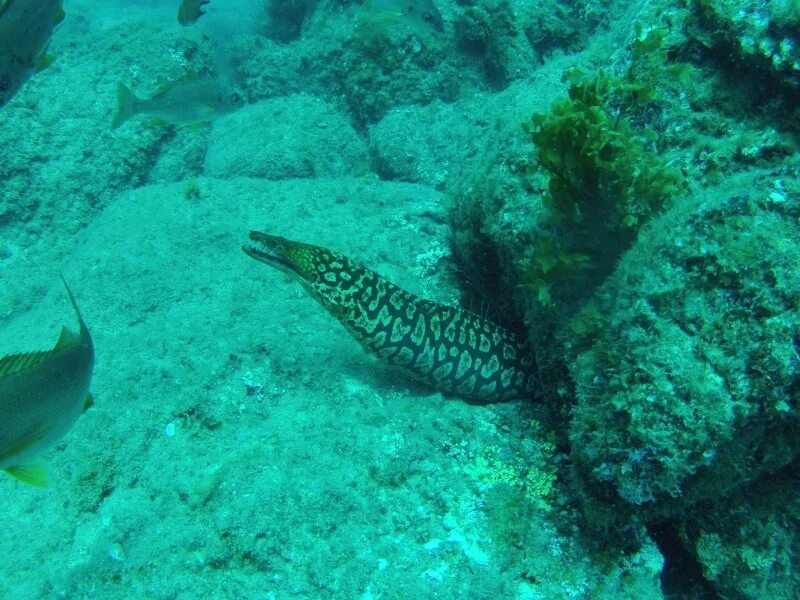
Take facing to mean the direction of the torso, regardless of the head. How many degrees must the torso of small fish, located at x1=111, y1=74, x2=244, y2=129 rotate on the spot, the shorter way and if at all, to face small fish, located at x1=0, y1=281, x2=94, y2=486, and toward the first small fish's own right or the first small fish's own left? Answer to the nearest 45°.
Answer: approximately 90° to the first small fish's own right

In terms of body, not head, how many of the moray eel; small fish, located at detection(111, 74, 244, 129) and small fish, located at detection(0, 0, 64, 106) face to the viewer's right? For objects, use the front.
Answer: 1

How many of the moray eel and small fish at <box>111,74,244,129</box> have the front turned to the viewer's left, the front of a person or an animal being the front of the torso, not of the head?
1

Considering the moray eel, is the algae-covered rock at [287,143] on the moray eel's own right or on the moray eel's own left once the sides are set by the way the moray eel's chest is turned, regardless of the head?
on the moray eel's own right

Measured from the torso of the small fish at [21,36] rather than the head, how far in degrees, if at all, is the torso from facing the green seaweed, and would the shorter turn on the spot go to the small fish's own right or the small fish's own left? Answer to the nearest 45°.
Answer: approximately 135° to the small fish's own left

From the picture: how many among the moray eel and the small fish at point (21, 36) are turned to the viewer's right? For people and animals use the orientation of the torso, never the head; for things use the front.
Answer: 0

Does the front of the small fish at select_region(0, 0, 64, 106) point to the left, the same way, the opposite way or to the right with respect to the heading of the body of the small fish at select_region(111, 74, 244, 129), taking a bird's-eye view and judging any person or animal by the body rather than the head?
the opposite way

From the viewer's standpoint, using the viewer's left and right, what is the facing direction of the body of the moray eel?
facing to the left of the viewer

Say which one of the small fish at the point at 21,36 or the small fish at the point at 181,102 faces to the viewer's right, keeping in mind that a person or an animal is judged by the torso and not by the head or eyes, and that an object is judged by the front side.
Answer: the small fish at the point at 181,102

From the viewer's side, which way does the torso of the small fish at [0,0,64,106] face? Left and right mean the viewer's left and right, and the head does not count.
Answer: facing to the left of the viewer

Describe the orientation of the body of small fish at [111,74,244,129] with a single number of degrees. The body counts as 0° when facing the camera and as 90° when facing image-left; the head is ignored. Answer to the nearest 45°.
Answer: approximately 270°
